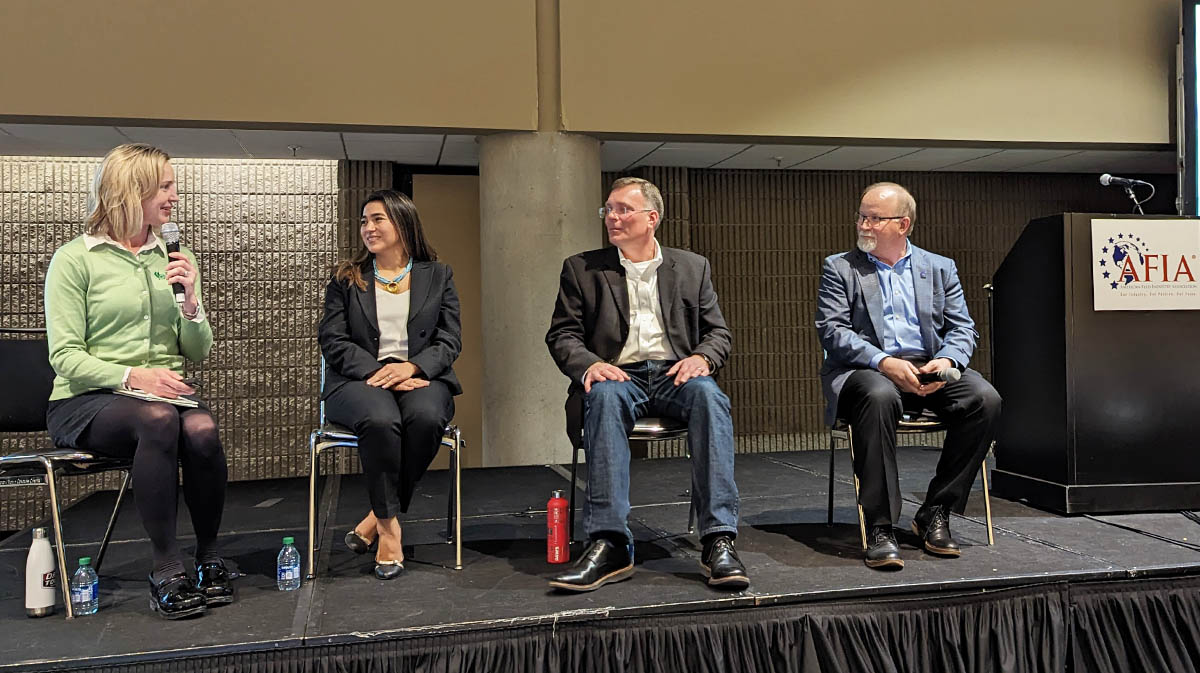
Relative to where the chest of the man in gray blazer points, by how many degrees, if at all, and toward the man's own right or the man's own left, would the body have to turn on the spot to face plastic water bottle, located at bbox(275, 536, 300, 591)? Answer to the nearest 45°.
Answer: approximately 45° to the man's own right

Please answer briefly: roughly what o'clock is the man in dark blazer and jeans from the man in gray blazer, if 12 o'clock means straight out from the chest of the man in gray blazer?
The man in dark blazer and jeans is roughly at 2 o'clock from the man in gray blazer.

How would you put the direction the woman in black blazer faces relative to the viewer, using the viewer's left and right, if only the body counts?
facing the viewer

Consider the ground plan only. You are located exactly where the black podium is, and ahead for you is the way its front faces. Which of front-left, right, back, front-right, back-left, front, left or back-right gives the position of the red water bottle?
front-right

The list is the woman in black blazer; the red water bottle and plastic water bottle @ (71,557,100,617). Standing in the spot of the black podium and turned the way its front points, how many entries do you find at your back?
0

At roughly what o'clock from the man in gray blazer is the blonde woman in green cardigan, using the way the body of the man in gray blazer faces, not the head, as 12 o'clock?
The blonde woman in green cardigan is roughly at 2 o'clock from the man in gray blazer.

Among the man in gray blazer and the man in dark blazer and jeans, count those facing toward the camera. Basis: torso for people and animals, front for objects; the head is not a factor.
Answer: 2

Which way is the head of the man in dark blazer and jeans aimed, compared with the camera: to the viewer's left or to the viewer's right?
to the viewer's left

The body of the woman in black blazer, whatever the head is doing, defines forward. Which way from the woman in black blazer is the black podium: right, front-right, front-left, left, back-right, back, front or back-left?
left

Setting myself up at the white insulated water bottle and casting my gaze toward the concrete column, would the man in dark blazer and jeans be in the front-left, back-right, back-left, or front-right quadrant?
front-right

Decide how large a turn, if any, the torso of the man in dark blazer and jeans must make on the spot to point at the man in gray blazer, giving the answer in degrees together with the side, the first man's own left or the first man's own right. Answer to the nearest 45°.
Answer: approximately 90° to the first man's own left

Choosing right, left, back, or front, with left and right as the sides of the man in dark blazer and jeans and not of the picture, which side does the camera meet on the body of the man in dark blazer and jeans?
front

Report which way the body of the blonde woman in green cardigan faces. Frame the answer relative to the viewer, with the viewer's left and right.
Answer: facing the viewer and to the right of the viewer

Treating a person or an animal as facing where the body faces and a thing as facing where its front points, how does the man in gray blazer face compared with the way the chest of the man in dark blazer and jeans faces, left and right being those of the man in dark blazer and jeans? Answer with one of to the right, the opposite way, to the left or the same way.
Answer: the same way

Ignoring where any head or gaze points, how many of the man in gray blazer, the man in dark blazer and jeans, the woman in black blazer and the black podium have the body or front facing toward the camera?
4

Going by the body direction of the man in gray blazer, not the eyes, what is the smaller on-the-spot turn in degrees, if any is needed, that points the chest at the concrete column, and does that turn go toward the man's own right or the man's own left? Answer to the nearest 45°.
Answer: approximately 135° to the man's own right

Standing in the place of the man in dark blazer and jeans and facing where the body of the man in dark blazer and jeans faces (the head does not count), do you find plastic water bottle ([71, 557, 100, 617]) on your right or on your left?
on your right

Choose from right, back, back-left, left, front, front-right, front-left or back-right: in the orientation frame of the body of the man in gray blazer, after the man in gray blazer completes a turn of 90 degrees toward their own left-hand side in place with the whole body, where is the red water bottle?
back-right

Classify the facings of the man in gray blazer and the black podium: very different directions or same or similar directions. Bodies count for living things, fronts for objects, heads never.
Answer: same or similar directions
